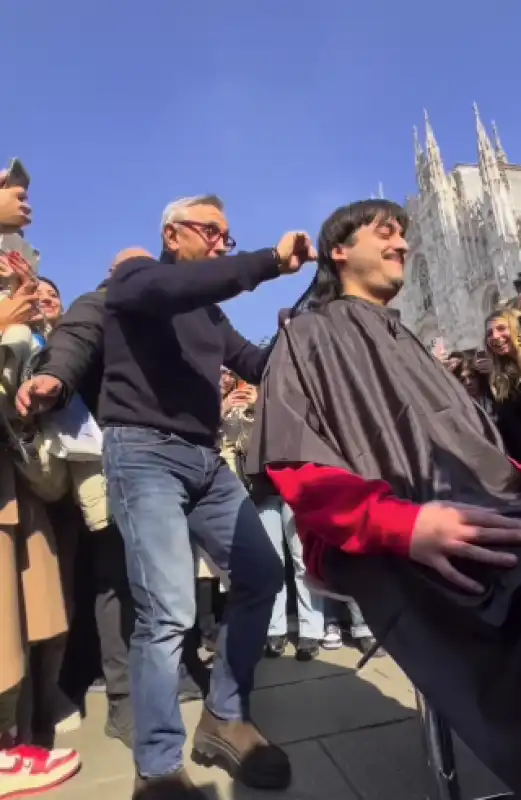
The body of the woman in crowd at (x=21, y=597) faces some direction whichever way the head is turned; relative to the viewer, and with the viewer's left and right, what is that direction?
facing to the right of the viewer

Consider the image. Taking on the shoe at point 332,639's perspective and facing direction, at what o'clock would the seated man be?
The seated man is roughly at 12 o'clock from the shoe.

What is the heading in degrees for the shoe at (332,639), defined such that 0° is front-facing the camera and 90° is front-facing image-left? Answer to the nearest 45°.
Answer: approximately 0°

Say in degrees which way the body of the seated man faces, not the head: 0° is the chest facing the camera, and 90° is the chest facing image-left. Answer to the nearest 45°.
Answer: approximately 315°
